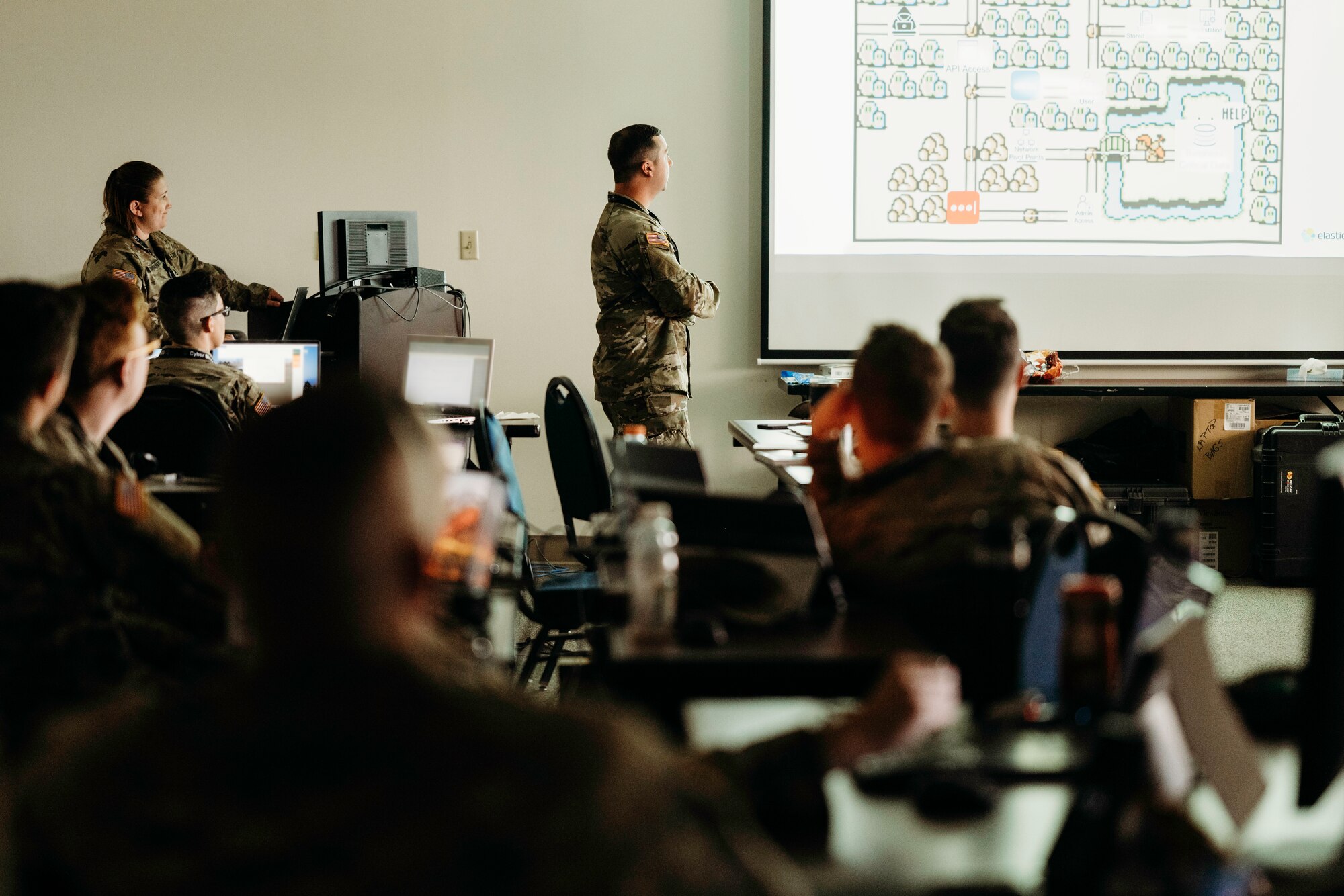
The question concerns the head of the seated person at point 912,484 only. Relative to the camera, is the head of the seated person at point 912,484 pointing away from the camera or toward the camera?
away from the camera

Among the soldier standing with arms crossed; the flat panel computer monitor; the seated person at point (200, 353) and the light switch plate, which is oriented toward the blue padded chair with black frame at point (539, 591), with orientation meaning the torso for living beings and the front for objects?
the light switch plate

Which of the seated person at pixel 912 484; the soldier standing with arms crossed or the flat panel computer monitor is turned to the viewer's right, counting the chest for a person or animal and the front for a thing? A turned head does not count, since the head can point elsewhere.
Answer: the soldier standing with arms crossed

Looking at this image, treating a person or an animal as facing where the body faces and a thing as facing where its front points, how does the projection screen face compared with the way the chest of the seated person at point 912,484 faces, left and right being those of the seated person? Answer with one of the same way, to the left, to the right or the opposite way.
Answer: the opposite way

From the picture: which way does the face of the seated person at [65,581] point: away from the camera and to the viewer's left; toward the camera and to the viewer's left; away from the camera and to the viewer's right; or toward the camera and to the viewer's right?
away from the camera and to the viewer's right

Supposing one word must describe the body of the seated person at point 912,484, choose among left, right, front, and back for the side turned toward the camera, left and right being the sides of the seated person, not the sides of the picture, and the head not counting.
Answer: back

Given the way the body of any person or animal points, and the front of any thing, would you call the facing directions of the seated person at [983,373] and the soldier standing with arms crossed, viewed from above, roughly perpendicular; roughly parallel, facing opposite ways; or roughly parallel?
roughly perpendicular

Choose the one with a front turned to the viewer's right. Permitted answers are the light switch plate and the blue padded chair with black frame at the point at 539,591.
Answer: the blue padded chair with black frame

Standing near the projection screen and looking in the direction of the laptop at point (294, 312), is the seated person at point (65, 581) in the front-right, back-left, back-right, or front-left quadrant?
front-left

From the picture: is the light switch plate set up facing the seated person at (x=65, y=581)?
yes

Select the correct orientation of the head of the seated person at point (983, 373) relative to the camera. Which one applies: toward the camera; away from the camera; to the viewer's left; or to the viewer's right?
away from the camera

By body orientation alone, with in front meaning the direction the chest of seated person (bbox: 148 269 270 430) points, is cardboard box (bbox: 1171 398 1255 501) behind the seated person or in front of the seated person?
in front

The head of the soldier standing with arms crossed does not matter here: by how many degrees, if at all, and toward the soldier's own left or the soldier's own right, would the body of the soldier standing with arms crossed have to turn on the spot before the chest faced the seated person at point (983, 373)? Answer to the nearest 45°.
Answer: approximately 90° to the soldier's own right

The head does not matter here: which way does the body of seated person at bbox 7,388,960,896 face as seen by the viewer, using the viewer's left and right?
facing away from the viewer and to the right of the viewer

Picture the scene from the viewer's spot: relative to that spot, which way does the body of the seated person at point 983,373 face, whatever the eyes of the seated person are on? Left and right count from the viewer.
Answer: facing away from the viewer

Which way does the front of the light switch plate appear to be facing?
toward the camera
